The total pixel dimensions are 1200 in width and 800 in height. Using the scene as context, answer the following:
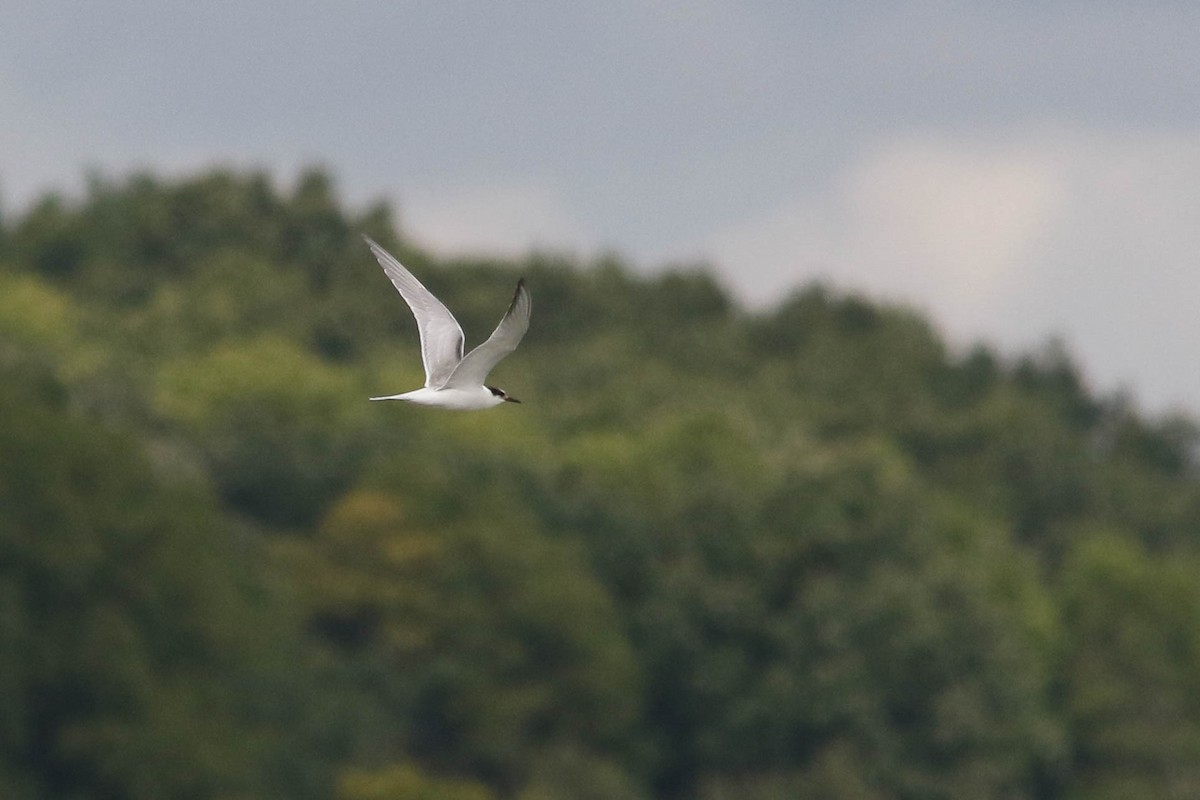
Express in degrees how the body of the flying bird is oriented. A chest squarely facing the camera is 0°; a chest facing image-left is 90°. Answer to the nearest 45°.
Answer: approximately 270°
